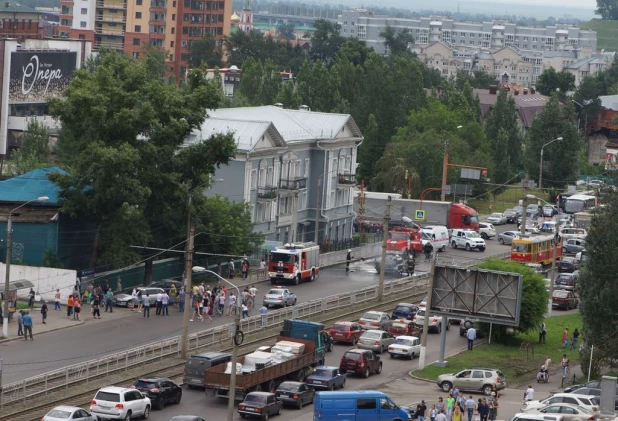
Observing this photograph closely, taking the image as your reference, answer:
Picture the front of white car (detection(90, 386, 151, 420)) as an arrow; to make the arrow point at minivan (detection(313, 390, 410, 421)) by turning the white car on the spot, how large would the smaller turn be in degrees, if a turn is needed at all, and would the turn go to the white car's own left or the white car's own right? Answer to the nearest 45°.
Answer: approximately 45° to the white car's own right

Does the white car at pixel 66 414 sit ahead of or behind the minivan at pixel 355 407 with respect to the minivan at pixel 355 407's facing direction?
behind

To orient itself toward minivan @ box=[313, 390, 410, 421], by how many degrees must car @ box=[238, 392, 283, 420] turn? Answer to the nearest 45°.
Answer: approximately 45° to its right

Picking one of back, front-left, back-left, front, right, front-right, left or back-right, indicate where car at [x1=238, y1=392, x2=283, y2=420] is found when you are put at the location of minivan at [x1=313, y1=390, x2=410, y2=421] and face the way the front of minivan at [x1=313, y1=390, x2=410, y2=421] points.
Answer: back

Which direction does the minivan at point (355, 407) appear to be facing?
to the viewer's right

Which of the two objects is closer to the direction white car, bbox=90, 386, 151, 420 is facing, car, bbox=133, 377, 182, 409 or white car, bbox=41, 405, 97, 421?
the car

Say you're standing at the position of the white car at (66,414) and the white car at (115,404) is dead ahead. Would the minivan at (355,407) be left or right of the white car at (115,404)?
right

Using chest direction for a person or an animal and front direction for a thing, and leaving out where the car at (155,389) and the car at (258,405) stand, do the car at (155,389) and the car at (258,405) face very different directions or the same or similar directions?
same or similar directions

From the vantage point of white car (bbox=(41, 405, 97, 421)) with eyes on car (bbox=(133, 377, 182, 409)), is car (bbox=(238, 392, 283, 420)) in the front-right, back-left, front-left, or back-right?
front-right

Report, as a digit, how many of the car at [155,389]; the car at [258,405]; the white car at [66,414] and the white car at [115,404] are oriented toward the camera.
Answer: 0

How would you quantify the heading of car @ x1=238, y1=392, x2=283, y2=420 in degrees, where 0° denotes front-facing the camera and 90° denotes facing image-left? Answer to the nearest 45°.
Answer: approximately 225°
